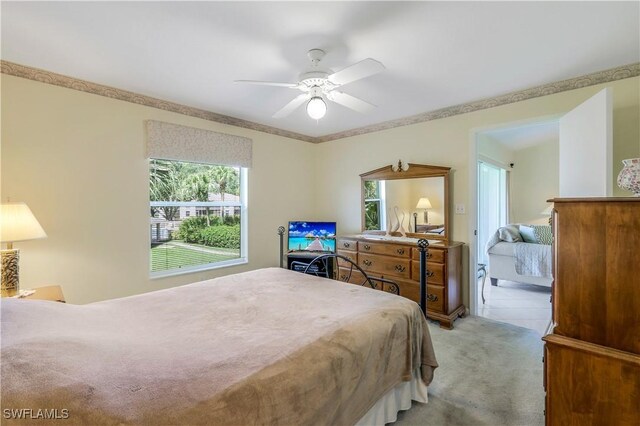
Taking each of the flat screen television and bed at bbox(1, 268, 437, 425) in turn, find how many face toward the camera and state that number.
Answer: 1

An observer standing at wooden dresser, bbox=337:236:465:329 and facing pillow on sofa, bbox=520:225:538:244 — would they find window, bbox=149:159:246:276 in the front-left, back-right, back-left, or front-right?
back-left

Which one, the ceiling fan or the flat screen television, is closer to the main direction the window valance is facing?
the ceiling fan

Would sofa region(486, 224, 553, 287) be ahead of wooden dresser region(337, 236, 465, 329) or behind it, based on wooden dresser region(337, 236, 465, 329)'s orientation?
behind

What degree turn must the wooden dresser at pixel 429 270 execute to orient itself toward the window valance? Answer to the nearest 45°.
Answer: approximately 45° to its right

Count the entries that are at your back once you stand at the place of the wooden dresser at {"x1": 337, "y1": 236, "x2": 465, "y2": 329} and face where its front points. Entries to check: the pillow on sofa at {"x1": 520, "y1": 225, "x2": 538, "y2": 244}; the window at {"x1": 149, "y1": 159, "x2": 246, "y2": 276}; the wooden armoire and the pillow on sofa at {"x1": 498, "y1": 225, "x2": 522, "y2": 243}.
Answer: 2

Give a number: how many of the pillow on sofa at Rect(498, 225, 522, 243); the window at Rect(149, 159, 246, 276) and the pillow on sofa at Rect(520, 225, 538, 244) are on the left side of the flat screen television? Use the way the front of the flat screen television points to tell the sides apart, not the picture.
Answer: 2

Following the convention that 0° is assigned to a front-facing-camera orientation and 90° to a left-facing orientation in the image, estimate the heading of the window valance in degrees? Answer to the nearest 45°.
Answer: approximately 315°

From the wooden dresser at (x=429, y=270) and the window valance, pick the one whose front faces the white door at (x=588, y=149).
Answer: the window valance

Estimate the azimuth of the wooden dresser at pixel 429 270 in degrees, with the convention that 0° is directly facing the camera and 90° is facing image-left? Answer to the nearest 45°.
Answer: approximately 45°

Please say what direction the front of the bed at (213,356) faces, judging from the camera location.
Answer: facing away from the viewer and to the right of the viewer

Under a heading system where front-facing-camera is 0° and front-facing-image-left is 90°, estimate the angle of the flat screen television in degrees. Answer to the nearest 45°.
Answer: approximately 0°

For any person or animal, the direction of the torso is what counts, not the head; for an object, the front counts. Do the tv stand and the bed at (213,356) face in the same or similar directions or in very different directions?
very different directions

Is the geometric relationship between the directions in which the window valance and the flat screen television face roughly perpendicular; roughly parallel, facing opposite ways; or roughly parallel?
roughly perpendicular
